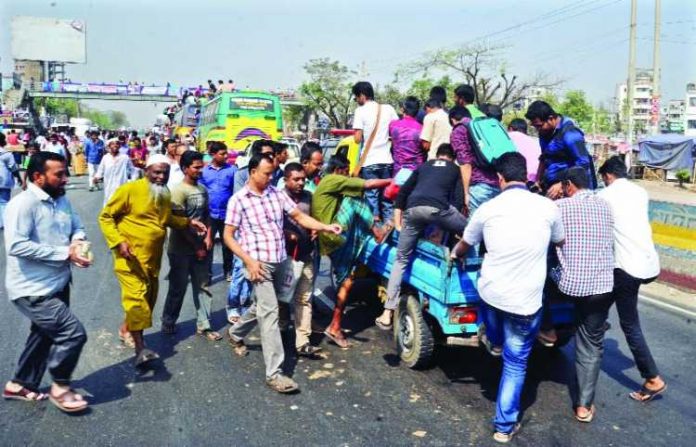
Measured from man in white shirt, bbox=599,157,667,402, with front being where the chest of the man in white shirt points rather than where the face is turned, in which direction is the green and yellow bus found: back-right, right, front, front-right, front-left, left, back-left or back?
front

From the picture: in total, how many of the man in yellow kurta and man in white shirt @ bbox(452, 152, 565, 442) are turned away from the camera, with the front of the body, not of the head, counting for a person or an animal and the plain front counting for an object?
1

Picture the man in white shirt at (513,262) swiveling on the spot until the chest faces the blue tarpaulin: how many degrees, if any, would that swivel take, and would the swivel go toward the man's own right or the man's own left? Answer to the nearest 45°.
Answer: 0° — they already face it

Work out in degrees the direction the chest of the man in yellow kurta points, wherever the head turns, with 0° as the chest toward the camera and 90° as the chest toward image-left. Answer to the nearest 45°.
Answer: approximately 315°

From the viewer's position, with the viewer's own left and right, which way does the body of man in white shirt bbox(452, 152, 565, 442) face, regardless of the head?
facing away from the viewer

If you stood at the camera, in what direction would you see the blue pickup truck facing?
facing away from the viewer and to the left of the viewer

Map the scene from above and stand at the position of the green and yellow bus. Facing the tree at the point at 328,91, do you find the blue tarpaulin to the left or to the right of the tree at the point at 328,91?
right

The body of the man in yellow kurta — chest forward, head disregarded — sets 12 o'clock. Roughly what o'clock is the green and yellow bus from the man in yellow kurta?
The green and yellow bus is roughly at 8 o'clock from the man in yellow kurta.

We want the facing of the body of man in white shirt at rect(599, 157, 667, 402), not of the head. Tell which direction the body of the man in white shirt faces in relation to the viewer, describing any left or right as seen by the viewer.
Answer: facing away from the viewer and to the left of the viewer

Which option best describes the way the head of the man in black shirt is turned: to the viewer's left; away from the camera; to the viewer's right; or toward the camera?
away from the camera

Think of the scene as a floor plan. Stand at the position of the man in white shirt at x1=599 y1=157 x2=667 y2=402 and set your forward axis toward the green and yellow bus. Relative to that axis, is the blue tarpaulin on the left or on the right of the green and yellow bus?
right

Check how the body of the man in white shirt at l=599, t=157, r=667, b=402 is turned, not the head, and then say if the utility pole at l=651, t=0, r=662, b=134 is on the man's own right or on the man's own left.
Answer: on the man's own right
